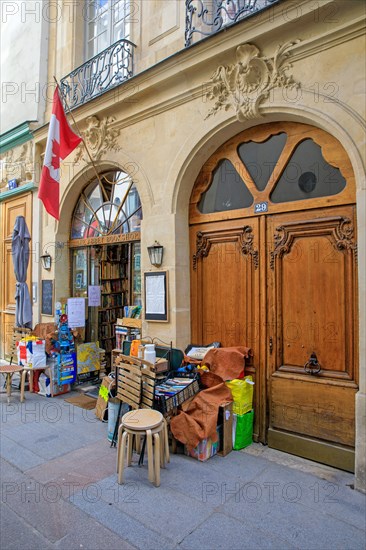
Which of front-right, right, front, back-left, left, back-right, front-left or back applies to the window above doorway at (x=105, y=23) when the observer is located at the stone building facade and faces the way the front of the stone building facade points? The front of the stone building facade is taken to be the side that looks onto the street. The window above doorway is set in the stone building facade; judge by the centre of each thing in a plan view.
right

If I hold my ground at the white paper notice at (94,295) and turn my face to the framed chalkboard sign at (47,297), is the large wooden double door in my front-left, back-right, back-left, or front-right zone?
back-left

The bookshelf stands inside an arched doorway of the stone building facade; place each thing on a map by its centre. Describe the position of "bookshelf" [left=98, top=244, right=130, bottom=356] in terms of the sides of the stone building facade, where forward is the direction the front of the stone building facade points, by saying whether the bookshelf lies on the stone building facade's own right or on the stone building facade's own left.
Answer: on the stone building facade's own right

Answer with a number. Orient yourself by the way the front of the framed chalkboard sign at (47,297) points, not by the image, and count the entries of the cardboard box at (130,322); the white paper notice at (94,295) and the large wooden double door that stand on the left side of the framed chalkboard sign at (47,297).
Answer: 3

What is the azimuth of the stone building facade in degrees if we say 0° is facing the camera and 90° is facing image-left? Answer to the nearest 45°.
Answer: approximately 45°

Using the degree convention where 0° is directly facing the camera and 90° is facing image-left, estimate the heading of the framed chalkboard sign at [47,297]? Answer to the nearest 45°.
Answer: approximately 45°

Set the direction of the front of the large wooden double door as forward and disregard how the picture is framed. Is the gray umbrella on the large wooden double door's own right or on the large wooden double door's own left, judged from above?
on the large wooden double door's own right

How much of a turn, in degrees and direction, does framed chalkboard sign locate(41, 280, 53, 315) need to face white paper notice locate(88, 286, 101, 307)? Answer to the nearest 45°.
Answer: approximately 90° to its left

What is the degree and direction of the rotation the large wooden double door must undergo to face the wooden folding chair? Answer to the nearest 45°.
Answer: approximately 45° to its right

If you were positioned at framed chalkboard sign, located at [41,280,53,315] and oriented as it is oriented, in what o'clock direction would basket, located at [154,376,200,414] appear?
The basket is roughly at 10 o'clock from the framed chalkboard sign.

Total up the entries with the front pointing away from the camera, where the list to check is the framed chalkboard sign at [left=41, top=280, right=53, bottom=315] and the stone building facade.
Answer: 0
